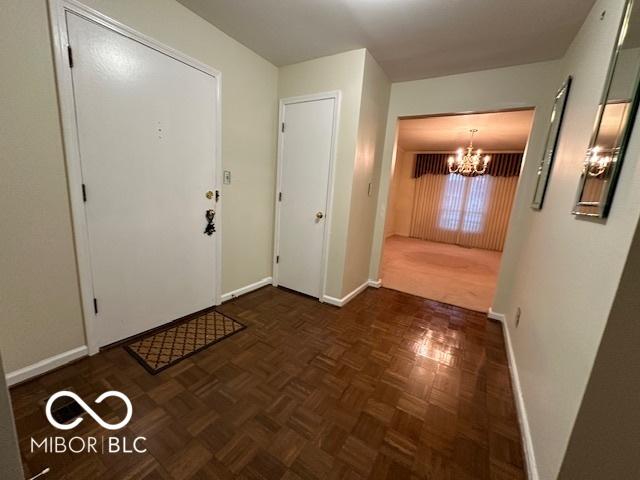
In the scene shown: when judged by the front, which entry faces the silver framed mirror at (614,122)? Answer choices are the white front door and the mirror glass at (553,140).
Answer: the white front door

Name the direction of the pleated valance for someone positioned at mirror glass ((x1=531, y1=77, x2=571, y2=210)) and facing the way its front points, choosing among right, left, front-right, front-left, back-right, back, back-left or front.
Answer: right

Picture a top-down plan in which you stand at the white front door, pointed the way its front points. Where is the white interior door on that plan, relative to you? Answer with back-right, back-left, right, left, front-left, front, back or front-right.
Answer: front-left

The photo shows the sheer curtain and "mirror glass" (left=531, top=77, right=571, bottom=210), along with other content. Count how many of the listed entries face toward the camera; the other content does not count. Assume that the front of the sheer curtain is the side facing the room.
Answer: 1

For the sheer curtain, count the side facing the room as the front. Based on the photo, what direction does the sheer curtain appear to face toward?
toward the camera

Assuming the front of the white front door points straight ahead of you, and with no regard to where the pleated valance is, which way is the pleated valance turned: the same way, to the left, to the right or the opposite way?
to the right

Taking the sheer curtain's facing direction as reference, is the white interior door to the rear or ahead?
ahead

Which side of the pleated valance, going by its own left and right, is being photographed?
front

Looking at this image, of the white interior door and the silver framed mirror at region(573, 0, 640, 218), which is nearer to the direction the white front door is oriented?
the silver framed mirror

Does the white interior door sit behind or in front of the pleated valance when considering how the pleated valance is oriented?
in front

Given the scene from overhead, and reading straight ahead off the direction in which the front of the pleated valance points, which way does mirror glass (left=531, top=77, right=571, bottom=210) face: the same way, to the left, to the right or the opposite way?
to the right

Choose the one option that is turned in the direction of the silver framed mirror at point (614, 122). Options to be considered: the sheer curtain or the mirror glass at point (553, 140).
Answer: the sheer curtain

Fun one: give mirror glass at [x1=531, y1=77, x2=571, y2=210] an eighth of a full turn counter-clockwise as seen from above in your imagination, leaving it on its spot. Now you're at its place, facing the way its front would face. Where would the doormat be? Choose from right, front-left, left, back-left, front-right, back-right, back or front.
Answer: front

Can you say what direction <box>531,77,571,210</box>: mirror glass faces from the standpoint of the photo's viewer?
facing to the left of the viewer

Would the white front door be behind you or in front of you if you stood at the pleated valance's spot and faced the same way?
in front

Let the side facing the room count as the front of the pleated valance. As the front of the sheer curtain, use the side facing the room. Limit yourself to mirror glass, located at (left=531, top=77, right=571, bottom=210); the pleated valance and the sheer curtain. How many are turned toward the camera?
2

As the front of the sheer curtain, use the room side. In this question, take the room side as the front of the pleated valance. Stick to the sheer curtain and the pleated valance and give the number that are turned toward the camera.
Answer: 2
